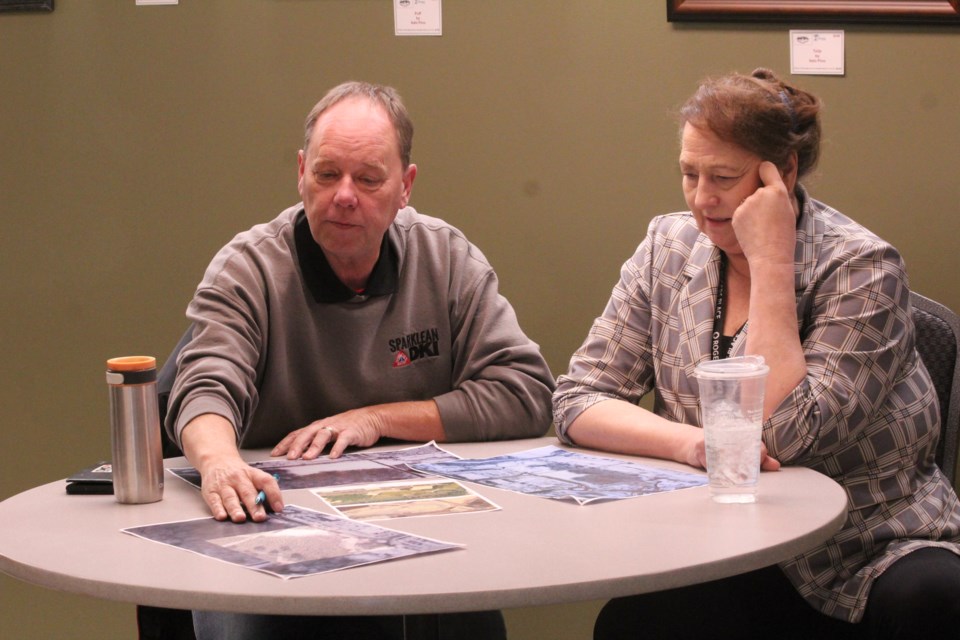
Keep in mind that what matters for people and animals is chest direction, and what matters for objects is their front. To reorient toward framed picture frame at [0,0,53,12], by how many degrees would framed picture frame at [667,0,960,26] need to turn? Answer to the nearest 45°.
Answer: approximately 90° to its right

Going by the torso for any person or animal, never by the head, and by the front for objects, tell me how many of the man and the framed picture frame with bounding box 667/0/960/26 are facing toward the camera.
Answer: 2

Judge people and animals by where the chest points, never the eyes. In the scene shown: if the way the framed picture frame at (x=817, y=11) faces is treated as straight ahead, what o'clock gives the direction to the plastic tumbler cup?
The plastic tumbler cup is roughly at 12 o'clock from the framed picture frame.

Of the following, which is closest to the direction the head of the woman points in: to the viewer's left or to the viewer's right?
to the viewer's left

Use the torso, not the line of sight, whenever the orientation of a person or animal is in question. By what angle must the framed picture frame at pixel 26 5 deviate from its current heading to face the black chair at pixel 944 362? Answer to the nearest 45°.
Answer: approximately 45° to its left

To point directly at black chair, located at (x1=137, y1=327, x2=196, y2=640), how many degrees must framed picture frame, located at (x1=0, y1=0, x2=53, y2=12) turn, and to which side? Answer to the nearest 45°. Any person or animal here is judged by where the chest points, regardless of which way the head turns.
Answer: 0° — it already faces it

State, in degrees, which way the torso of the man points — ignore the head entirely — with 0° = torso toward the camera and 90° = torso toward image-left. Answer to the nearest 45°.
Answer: approximately 0°
